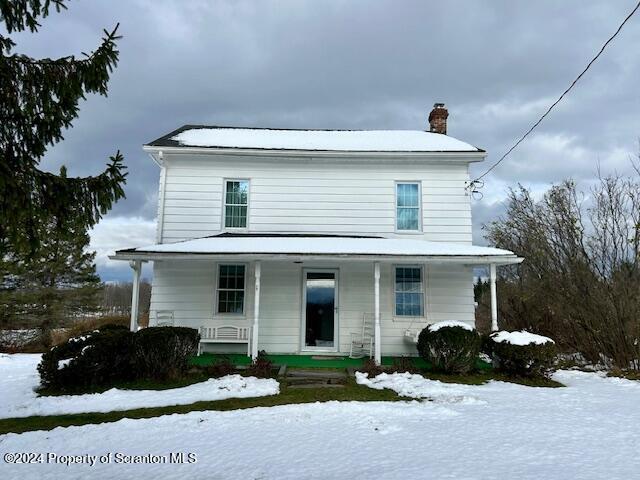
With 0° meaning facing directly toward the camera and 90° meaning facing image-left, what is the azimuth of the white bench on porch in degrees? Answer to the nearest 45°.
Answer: approximately 0°

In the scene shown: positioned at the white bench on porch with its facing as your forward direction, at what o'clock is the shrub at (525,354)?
The shrub is roughly at 10 o'clock from the white bench on porch.

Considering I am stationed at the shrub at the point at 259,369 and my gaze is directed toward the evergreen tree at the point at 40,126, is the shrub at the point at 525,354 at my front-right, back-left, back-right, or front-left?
back-left

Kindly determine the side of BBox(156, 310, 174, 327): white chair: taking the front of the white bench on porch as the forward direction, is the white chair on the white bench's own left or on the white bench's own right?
on the white bench's own right

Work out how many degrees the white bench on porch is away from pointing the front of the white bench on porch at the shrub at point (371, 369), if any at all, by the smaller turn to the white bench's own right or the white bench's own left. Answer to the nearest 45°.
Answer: approximately 45° to the white bench's own left

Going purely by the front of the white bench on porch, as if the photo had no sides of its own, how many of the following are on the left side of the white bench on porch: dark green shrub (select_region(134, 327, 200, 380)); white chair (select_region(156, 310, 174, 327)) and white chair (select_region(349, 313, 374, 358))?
1

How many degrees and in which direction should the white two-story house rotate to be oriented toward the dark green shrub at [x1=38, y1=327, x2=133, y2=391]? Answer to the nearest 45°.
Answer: approximately 45° to its right

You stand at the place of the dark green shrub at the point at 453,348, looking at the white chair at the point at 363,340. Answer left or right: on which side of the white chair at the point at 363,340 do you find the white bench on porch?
left

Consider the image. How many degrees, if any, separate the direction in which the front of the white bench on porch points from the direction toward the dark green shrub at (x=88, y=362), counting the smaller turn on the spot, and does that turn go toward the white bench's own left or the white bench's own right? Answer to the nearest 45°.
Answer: approximately 45° to the white bench's own right
